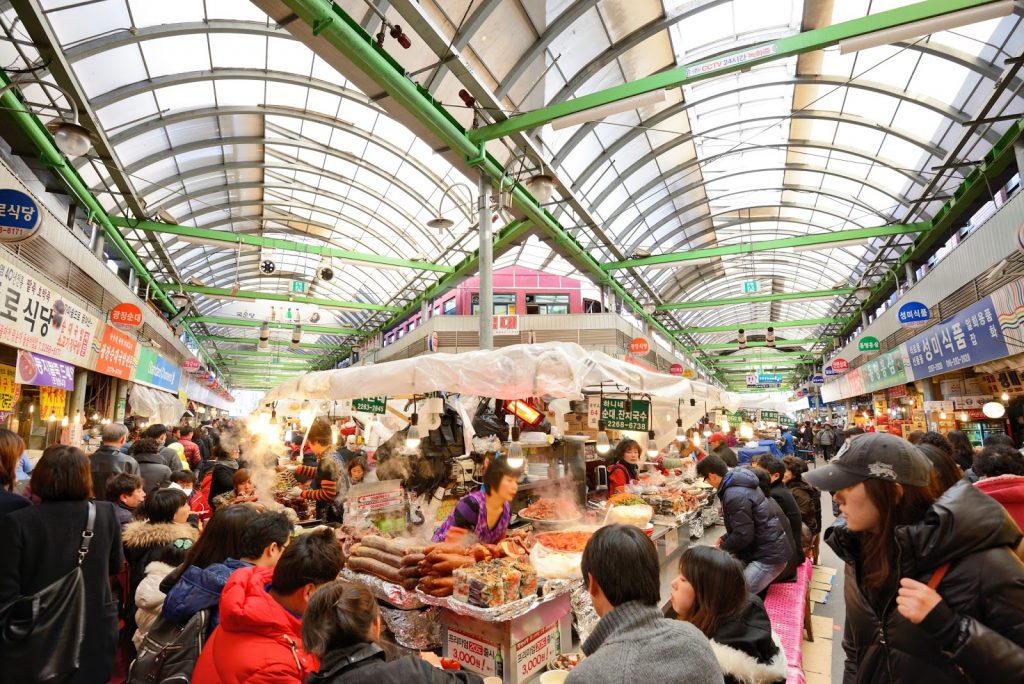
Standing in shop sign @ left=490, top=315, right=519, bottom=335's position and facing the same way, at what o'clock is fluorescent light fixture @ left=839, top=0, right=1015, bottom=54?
The fluorescent light fixture is roughly at 11 o'clock from the shop sign.

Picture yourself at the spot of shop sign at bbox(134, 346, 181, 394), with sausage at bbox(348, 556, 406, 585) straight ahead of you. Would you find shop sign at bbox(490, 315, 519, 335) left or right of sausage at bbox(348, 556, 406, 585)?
left

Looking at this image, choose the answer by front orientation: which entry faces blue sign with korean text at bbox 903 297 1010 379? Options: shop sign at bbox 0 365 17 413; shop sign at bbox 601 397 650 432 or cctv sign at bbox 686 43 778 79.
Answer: shop sign at bbox 0 365 17 413

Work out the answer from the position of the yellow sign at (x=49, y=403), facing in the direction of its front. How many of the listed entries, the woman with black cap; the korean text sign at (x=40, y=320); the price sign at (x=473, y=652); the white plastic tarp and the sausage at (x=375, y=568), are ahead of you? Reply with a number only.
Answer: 4

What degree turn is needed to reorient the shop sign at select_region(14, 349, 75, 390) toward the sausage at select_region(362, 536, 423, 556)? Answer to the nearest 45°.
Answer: approximately 45° to its right

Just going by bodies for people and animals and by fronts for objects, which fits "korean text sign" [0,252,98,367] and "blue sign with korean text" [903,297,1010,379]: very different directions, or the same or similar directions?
very different directions

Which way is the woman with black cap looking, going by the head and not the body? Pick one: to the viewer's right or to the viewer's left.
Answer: to the viewer's left

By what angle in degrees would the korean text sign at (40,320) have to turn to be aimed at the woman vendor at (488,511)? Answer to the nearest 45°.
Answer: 0° — it already faces them

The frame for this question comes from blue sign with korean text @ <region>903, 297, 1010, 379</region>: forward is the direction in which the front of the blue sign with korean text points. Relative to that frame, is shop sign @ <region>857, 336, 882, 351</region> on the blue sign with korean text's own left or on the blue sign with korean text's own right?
on the blue sign with korean text's own right

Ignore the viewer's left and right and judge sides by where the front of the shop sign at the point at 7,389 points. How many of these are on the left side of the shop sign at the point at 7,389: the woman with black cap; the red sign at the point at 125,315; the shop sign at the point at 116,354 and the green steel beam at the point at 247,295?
3
